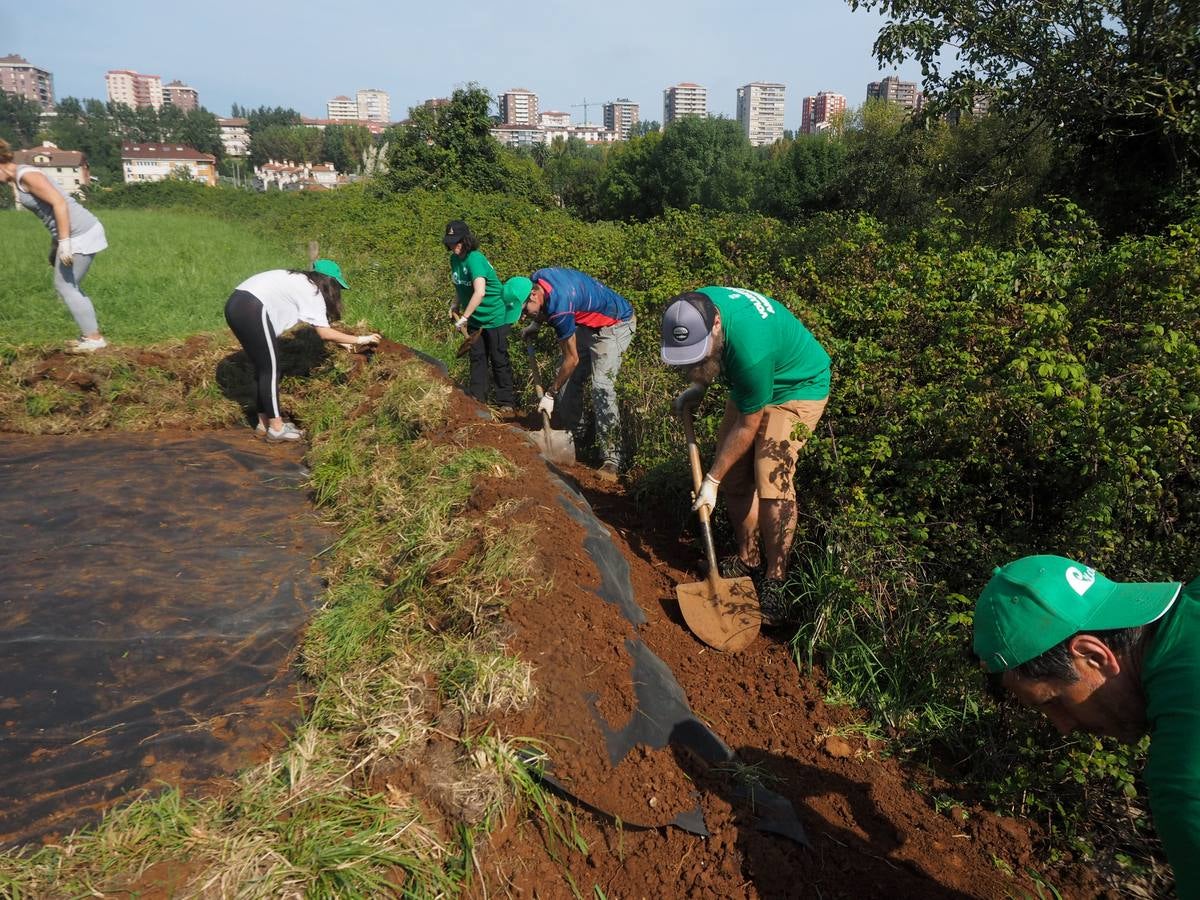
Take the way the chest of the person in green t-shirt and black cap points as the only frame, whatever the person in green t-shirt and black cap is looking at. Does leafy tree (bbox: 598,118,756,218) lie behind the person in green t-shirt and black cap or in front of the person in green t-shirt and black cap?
behind

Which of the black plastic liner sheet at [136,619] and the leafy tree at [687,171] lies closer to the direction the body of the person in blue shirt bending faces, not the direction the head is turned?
the black plastic liner sheet

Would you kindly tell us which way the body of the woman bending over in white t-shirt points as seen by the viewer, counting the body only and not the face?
to the viewer's right

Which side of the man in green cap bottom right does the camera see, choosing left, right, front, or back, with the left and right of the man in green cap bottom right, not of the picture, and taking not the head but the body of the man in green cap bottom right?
left

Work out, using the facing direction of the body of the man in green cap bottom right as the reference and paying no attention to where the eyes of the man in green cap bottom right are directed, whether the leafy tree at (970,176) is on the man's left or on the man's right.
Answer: on the man's right

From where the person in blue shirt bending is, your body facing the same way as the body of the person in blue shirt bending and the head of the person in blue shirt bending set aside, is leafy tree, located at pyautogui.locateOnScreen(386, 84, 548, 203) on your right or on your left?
on your right

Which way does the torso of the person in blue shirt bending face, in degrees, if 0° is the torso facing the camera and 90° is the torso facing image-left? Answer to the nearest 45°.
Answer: approximately 90°
